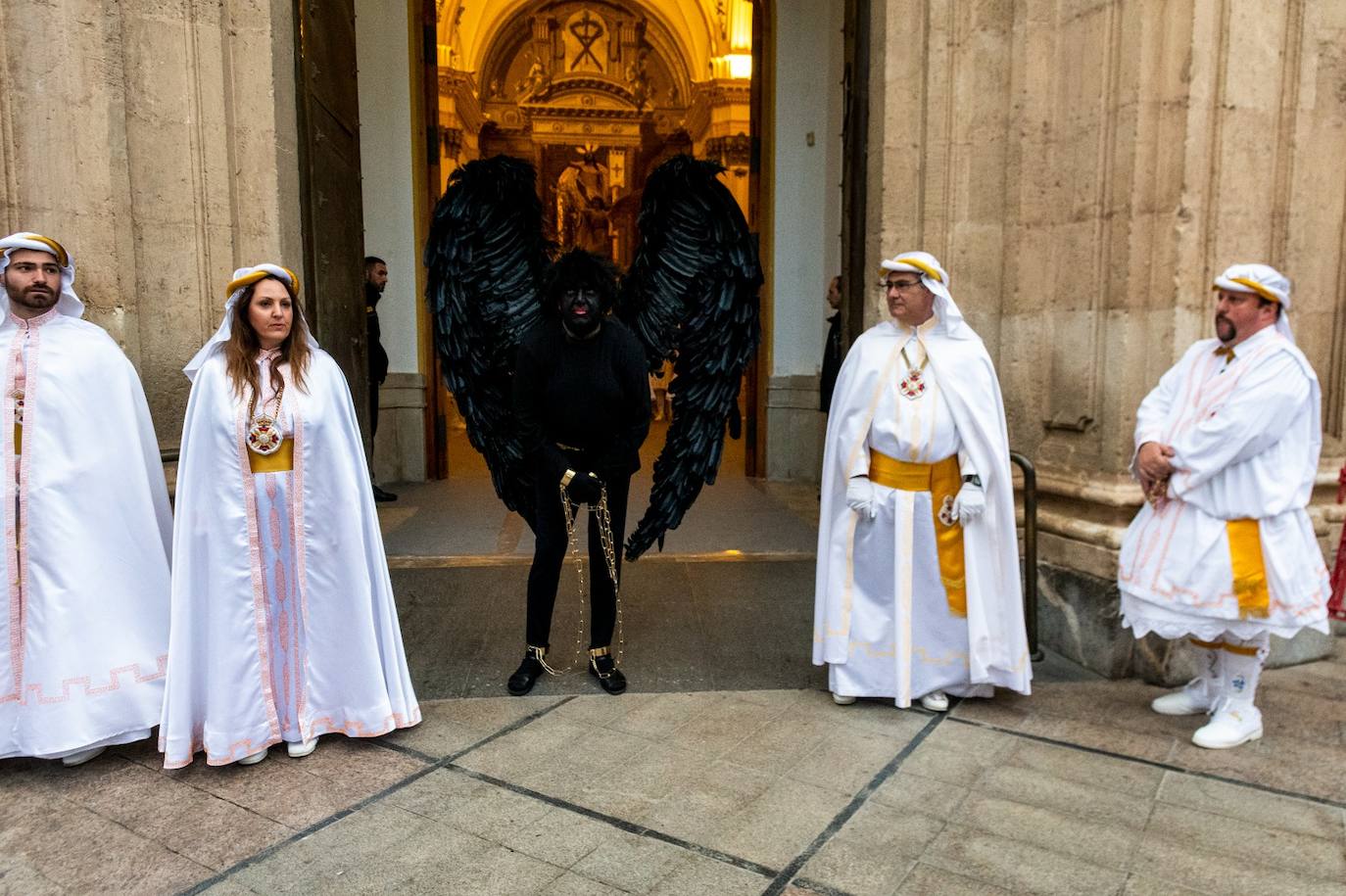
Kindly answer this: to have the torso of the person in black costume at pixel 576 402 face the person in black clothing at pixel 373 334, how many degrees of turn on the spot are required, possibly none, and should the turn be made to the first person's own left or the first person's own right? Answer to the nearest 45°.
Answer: approximately 180°

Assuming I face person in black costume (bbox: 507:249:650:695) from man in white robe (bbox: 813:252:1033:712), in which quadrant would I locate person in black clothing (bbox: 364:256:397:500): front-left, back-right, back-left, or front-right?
front-right

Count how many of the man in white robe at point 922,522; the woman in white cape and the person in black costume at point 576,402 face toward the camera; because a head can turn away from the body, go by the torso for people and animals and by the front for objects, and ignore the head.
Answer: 3

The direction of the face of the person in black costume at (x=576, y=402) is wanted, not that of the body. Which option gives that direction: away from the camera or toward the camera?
toward the camera

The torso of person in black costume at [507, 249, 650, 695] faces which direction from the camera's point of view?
toward the camera

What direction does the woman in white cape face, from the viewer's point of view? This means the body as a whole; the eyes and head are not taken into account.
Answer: toward the camera

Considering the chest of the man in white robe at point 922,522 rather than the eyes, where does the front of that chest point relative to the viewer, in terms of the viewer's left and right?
facing the viewer

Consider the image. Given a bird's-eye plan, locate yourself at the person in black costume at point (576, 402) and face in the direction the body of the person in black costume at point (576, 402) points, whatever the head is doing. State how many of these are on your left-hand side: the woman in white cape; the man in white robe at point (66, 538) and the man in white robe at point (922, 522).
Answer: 1

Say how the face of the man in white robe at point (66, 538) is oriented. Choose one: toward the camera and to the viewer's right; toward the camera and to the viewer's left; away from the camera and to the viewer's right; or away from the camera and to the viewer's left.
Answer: toward the camera and to the viewer's right

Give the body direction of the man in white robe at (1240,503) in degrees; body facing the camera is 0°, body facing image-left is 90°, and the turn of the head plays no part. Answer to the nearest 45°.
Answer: approximately 45°

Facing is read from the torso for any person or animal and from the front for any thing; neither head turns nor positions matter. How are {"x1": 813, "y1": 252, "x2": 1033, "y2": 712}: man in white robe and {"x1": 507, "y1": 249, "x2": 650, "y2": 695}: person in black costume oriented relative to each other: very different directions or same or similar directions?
same or similar directions

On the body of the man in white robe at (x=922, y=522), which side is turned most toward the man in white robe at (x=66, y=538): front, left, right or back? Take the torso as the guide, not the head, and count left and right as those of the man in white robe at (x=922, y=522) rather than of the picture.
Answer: right
